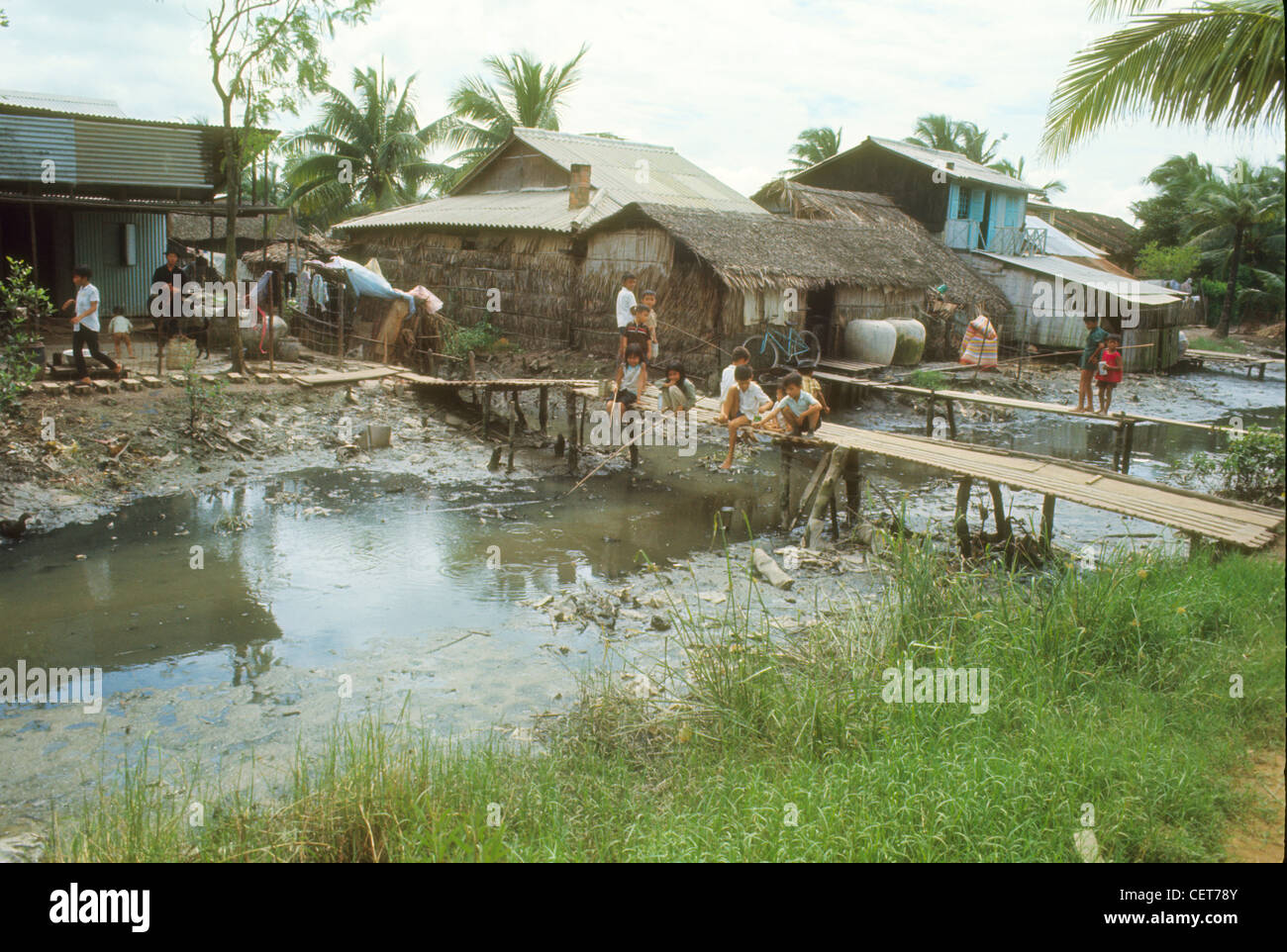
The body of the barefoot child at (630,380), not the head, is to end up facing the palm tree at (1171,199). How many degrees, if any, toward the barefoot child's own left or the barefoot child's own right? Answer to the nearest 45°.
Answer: approximately 135° to the barefoot child's own left

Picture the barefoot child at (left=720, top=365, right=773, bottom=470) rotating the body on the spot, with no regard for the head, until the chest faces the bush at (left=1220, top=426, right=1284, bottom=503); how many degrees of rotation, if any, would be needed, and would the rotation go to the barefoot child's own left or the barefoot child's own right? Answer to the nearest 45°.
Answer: approximately 135° to the barefoot child's own left

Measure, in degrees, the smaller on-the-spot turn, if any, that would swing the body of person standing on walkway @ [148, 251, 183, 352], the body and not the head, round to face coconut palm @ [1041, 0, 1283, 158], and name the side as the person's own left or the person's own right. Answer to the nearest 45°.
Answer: approximately 45° to the person's own left

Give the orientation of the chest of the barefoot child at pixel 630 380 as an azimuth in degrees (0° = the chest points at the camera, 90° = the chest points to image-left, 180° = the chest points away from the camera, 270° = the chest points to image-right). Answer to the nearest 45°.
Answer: approximately 45°

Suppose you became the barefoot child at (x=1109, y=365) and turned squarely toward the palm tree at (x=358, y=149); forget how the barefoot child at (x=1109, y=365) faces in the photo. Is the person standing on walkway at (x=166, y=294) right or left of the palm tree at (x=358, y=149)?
left

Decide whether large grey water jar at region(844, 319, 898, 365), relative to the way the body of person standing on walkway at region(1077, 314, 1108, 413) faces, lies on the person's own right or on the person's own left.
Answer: on the person's own right

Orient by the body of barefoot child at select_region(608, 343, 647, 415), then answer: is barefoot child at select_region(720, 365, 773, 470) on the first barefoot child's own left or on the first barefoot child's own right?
on the first barefoot child's own left
